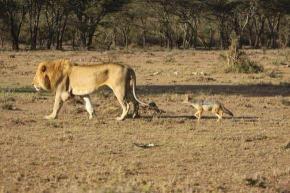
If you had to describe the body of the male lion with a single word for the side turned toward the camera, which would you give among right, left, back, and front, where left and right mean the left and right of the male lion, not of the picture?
left

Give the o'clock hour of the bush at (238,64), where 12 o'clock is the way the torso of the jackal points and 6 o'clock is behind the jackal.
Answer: The bush is roughly at 3 o'clock from the jackal.

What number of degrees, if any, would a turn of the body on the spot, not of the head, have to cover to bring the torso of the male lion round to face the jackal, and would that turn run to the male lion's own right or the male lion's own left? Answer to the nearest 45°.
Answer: approximately 180°

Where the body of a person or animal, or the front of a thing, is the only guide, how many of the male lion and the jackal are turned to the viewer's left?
2

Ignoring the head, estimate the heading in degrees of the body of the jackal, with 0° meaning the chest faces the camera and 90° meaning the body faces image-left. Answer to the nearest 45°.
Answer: approximately 90°

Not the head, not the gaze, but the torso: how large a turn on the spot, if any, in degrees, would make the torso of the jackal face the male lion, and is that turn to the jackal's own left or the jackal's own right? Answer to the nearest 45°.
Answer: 0° — it already faces it
